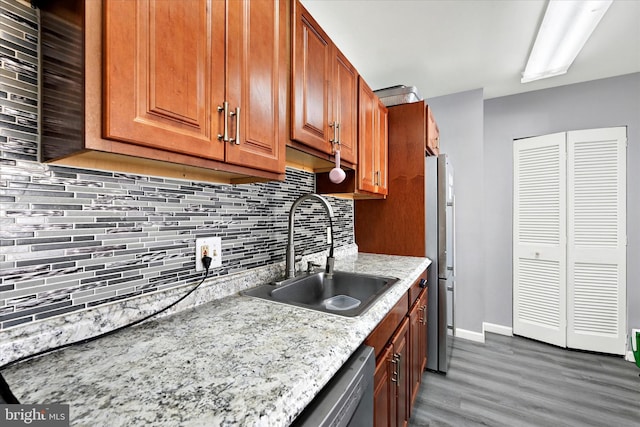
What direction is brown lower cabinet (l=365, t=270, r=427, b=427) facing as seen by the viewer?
to the viewer's right

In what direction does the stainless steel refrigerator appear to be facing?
to the viewer's right

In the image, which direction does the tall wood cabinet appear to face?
to the viewer's right

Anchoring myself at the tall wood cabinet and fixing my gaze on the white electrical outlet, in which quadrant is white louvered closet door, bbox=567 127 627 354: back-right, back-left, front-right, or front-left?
back-left

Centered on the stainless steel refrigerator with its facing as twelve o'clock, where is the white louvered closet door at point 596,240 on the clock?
The white louvered closet door is roughly at 11 o'clock from the stainless steel refrigerator.
